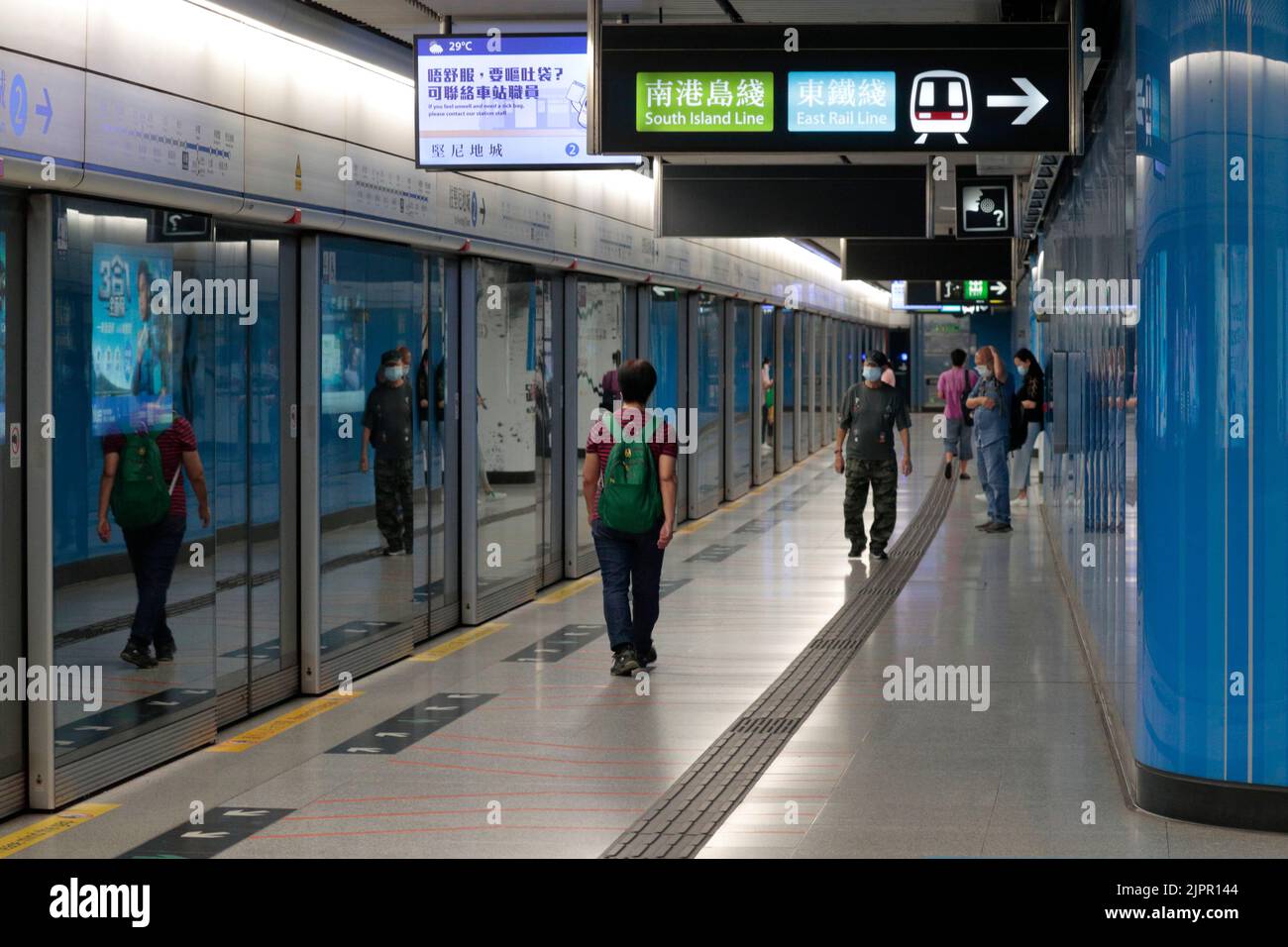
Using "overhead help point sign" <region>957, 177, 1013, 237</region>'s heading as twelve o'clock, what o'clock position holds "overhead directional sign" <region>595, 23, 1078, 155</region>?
"overhead directional sign" <region>595, 23, 1078, 155</region> is roughly at 12 o'clock from "overhead help point sign" <region>957, 177, 1013, 237</region>.

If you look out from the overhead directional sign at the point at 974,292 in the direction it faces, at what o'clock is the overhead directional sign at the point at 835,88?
the overhead directional sign at the point at 835,88 is roughly at 12 o'clock from the overhead directional sign at the point at 974,292.

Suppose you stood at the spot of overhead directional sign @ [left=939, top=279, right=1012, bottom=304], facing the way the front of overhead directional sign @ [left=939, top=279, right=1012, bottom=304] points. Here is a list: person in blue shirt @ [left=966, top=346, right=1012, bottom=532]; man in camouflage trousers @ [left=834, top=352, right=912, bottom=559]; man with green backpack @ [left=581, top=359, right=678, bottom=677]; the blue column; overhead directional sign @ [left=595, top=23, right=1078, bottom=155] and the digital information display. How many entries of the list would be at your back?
0

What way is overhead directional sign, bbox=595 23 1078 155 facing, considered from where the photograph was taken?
facing the viewer

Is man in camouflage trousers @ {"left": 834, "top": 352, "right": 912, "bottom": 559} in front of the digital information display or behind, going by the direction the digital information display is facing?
behind

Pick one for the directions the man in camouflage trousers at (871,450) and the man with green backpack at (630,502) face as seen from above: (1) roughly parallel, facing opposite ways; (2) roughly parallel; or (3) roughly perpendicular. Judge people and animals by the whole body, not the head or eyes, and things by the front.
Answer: roughly parallel, facing opposite ways

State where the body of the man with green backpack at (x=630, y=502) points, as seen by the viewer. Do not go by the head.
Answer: away from the camera

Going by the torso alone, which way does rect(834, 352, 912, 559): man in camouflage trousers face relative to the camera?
toward the camera

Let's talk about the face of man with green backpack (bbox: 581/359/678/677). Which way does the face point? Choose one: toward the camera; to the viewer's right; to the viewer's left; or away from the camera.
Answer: away from the camera

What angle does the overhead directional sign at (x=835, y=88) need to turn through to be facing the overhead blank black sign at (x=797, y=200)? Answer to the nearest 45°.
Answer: approximately 180°

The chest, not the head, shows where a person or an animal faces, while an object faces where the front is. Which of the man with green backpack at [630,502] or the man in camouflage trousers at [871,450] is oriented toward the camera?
the man in camouflage trousers

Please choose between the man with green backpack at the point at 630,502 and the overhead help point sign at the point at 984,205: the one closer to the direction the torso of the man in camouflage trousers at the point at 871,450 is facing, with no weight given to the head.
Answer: the man with green backpack

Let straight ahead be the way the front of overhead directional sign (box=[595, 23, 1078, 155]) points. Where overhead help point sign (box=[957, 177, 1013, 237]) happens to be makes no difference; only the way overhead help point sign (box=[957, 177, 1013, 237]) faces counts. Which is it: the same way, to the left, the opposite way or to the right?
the same way

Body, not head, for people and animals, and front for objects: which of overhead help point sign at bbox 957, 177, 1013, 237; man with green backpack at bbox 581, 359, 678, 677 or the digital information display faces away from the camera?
the man with green backpack

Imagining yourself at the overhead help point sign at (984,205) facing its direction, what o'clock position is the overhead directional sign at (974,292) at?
the overhead directional sign at (974,292) is roughly at 6 o'clock from the overhead help point sign at (984,205).

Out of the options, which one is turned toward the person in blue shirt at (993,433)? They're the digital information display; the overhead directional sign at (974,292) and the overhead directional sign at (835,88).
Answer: the overhead directional sign at (974,292)
